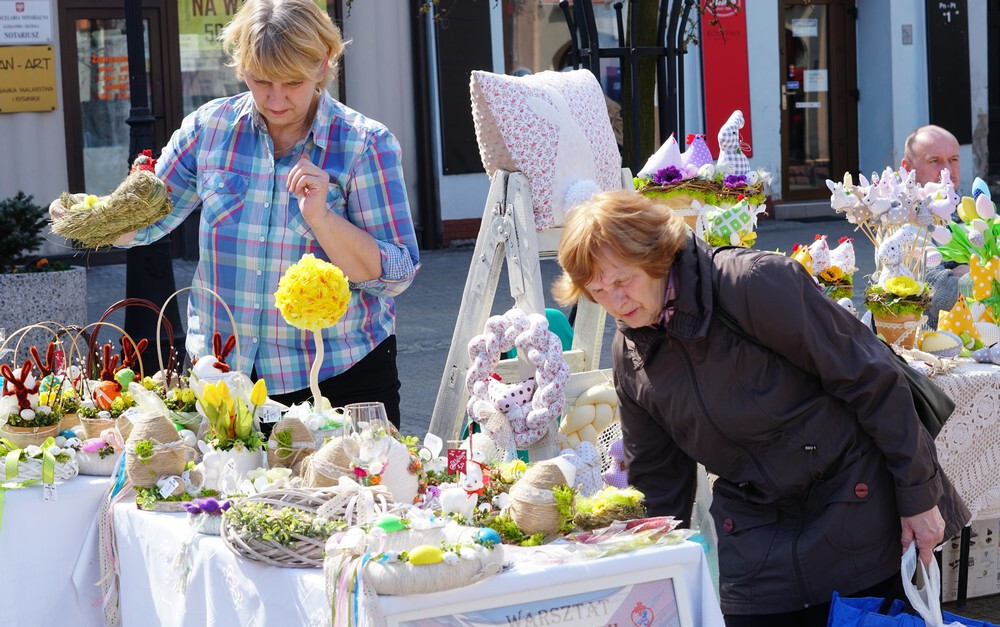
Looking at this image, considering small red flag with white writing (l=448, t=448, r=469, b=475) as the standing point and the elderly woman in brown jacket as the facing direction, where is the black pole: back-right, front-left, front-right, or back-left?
back-left

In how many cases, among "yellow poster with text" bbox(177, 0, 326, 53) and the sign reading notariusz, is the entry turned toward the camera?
2

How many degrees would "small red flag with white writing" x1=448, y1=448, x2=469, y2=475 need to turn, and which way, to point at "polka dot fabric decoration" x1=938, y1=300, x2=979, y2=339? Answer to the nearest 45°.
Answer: approximately 135° to its left

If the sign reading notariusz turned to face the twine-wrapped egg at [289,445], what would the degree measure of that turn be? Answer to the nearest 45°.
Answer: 0° — it already faces it

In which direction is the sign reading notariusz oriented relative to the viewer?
toward the camera

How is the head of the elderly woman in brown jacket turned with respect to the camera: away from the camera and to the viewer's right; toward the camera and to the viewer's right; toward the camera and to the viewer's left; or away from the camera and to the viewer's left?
toward the camera and to the viewer's left

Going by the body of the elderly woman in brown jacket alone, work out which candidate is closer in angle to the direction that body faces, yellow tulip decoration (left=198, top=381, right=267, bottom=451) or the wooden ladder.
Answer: the yellow tulip decoration

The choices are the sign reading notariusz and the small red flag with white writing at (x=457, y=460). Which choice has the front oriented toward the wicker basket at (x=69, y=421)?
the sign reading notariusz

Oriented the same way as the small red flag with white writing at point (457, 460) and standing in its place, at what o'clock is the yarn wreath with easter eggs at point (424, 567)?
The yarn wreath with easter eggs is roughly at 12 o'clock from the small red flag with white writing.

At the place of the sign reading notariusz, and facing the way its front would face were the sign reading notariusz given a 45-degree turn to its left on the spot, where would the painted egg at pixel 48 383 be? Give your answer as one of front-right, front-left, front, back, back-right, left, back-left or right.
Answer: front-right

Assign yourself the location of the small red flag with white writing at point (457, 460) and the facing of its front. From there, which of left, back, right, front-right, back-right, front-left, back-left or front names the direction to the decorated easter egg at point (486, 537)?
front

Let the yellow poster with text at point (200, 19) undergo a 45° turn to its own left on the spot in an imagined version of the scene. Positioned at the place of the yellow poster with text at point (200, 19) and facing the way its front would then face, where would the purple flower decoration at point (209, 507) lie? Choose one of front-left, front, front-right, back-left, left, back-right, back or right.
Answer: front-right

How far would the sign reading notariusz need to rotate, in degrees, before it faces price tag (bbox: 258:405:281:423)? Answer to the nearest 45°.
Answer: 0° — it already faces it

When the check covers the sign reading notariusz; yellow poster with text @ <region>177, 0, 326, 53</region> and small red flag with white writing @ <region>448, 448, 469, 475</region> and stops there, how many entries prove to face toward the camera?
3

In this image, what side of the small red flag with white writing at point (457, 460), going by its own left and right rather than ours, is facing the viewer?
front
